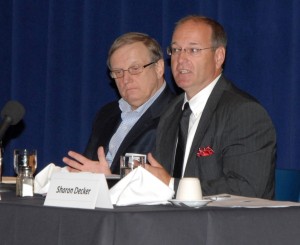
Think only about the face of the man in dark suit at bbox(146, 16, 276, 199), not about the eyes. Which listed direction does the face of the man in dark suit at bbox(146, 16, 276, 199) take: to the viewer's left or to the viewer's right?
to the viewer's left

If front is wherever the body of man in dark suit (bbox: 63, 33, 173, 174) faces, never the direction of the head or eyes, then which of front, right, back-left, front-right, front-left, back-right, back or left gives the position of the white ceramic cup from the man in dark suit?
front-left

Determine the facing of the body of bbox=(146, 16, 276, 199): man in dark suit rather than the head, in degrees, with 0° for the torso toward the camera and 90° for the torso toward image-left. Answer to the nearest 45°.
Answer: approximately 45°

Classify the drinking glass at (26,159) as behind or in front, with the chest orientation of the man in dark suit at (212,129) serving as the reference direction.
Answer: in front

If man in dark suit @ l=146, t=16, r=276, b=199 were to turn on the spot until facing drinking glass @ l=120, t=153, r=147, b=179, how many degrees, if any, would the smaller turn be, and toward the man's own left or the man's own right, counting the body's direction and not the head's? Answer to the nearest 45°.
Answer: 0° — they already face it

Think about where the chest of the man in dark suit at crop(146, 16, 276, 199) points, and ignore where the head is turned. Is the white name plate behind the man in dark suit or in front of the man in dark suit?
in front

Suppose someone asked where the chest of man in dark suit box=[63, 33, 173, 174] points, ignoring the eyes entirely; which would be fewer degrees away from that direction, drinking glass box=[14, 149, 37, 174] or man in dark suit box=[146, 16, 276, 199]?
the drinking glass

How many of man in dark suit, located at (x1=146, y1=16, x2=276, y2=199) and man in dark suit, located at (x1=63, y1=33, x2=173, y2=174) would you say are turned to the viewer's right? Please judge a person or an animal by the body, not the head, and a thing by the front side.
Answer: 0

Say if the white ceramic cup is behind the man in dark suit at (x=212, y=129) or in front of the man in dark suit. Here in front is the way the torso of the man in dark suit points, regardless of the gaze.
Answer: in front
